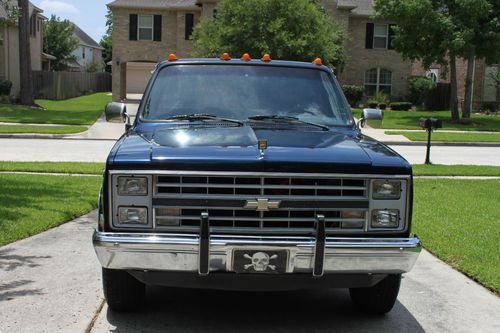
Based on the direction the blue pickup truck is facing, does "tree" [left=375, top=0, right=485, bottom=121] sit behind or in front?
behind

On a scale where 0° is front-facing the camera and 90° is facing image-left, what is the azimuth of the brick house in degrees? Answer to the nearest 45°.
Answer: approximately 0°

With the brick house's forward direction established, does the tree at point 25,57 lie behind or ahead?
ahead

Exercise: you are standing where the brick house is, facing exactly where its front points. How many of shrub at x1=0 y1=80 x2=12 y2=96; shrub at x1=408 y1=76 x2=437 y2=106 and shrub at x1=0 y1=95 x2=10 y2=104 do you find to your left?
1

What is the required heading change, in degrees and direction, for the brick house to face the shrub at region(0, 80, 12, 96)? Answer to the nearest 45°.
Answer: approximately 90° to its right

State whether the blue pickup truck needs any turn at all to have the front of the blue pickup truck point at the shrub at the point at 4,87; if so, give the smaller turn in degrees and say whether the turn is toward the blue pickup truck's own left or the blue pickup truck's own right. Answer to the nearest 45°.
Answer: approximately 135° to the blue pickup truck's own right

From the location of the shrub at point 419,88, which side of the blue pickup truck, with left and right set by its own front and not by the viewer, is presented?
back

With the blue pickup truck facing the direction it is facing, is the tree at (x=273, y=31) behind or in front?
behind

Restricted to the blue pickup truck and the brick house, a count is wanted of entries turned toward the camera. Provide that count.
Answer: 2

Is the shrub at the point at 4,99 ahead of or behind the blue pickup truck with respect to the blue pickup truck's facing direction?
behind

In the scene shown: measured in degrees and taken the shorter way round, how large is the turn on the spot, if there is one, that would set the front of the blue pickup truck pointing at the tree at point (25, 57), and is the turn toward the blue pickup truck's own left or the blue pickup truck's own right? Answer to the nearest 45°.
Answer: approximately 135° to the blue pickup truck's own right

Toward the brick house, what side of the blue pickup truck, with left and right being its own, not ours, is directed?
back

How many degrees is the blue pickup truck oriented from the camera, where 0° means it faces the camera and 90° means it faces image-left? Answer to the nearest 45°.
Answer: approximately 0°

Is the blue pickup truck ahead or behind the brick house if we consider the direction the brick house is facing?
ahead
